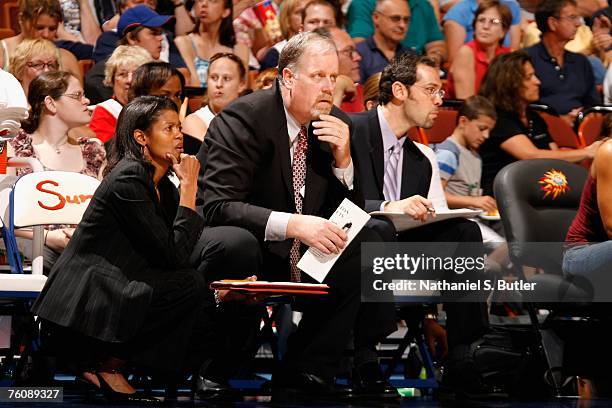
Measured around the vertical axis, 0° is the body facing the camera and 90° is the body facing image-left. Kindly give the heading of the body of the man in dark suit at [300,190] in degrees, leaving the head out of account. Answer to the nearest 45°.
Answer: approximately 315°

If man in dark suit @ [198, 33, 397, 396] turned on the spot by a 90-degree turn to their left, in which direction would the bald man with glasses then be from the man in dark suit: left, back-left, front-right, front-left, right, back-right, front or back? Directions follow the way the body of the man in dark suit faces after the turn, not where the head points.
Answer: front-left

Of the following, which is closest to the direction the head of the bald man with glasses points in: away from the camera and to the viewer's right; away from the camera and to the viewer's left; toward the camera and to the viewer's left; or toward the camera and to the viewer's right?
toward the camera and to the viewer's right

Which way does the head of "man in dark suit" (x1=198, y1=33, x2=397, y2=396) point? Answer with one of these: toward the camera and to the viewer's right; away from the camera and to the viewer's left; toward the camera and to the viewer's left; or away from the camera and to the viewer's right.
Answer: toward the camera and to the viewer's right

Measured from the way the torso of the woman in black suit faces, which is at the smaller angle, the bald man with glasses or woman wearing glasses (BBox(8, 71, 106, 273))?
the bald man with glasses

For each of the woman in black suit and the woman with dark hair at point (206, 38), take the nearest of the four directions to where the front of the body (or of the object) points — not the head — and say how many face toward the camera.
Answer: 1

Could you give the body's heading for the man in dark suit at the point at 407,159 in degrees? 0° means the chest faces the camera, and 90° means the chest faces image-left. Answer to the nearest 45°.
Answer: approximately 315°

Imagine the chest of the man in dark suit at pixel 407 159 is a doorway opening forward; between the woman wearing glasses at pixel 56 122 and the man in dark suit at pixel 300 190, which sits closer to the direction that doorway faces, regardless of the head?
the man in dark suit

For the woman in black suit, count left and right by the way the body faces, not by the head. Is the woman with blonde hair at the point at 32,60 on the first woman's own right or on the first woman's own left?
on the first woman's own left

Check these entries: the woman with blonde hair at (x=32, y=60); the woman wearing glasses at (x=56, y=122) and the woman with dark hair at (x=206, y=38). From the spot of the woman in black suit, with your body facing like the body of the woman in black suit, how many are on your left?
3

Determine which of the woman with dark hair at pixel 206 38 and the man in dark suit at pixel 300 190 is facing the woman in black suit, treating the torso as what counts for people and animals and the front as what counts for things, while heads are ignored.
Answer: the woman with dark hair

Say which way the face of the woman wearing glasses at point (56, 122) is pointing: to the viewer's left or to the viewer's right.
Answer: to the viewer's right

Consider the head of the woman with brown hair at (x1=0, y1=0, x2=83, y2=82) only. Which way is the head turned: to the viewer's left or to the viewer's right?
to the viewer's right

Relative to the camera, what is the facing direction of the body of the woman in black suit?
to the viewer's right
